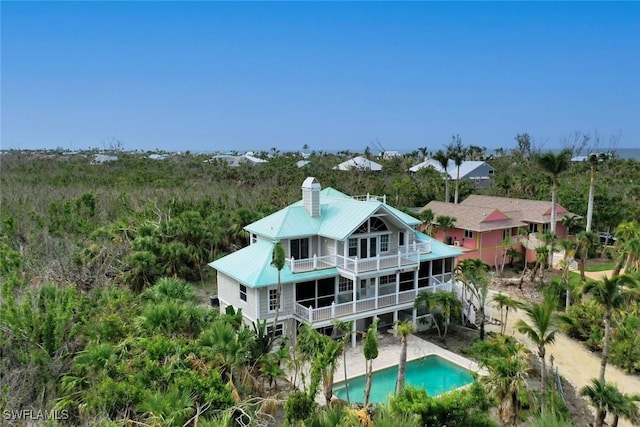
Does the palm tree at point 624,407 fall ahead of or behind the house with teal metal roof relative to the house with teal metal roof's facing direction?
ahead

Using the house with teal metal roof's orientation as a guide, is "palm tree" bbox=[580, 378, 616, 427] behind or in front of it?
in front

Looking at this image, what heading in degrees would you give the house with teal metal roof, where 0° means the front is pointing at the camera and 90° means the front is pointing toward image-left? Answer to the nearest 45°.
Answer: approximately 315°

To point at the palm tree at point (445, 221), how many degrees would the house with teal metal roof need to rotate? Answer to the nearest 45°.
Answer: approximately 90° to its left

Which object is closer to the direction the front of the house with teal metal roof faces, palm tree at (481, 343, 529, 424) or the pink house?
the palm tree

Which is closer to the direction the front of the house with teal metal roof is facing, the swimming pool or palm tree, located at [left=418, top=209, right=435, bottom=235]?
the swimming pool

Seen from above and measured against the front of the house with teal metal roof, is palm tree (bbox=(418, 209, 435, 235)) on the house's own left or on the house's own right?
on the house's own left

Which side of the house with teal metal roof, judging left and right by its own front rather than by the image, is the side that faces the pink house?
left

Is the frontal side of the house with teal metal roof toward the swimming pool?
yes
